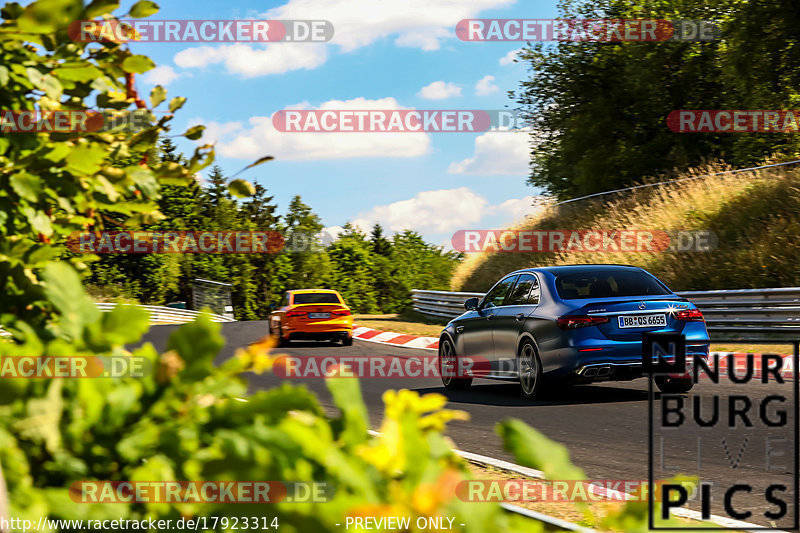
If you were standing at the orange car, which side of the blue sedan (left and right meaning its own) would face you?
front

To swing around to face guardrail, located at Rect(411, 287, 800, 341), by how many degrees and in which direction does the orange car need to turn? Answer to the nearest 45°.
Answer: approximately 135° to its right

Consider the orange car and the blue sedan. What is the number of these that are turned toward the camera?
0

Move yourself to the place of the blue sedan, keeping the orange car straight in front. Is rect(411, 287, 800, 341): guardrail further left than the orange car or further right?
right

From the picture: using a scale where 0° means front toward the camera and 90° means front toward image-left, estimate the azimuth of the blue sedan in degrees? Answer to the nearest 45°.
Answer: approximately 135°

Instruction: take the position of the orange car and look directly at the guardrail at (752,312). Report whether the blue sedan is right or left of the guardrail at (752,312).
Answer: right

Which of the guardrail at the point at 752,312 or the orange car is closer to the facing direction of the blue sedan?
the orange car

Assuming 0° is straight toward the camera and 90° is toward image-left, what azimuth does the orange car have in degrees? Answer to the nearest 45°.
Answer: approximately 180°

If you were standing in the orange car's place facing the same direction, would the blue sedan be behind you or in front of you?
behind

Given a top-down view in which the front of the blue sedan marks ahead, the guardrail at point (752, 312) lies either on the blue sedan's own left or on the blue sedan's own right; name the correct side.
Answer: on the blue sedan's own right
